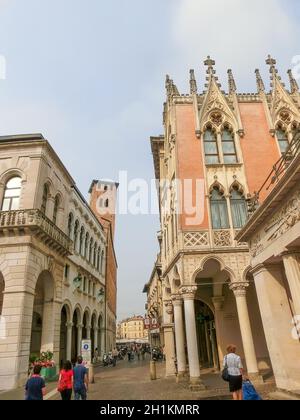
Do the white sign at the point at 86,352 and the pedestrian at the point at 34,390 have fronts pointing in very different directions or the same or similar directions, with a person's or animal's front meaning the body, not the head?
very different directions

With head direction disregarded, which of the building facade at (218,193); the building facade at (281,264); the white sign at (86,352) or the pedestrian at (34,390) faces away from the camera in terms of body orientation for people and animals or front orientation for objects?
the pedestrian

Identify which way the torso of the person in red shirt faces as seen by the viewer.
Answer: away from the camera

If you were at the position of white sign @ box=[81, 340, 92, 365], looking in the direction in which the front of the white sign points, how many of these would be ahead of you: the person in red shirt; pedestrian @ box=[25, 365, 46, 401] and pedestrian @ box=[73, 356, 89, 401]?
3

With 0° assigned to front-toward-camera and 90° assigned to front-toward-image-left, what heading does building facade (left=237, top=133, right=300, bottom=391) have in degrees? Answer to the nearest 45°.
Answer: approximately 45°

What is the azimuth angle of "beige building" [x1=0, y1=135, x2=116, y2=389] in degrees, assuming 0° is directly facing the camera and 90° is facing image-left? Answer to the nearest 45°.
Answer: approximately 315°

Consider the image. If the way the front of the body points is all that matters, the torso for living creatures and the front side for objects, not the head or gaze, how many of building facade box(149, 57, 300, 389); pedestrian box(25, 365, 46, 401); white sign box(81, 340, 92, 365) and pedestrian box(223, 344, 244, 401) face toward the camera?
2
